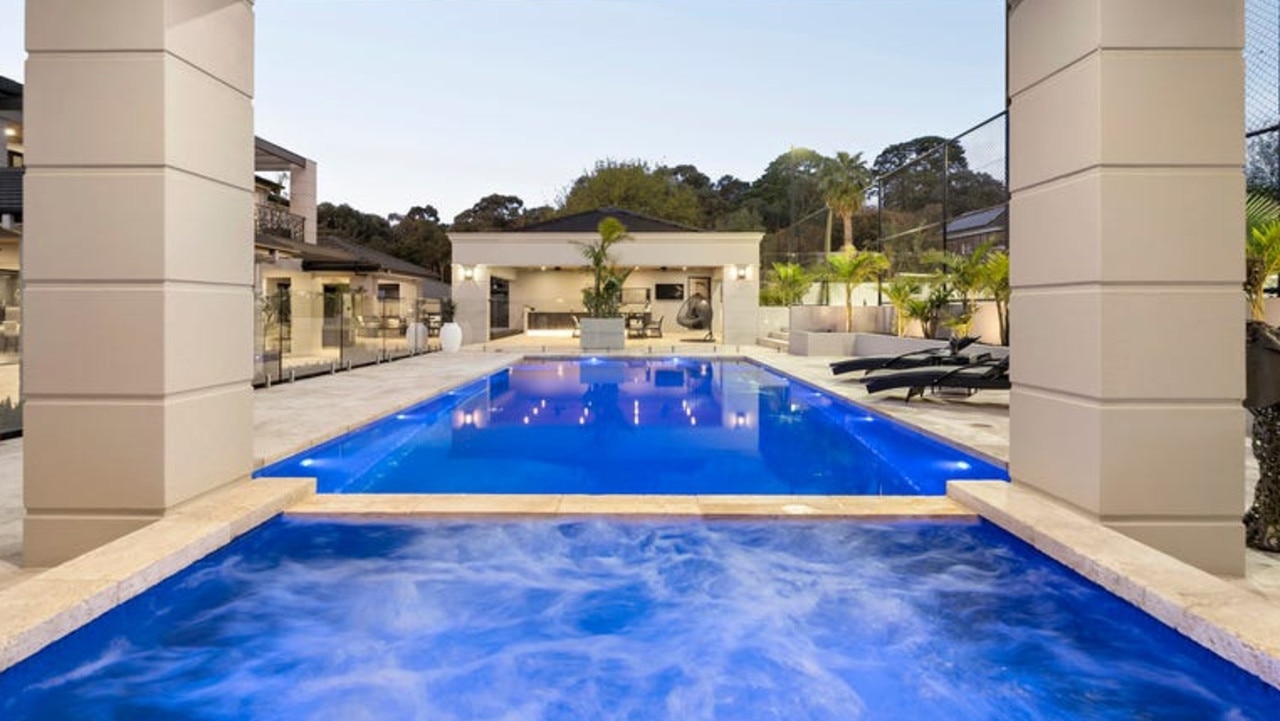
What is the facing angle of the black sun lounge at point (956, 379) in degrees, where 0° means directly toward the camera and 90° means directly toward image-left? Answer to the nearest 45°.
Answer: approximately 90°

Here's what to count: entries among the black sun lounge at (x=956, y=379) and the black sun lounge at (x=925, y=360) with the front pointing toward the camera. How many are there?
0

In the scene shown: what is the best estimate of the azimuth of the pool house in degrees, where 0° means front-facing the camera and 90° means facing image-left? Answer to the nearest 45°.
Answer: approximately 0°

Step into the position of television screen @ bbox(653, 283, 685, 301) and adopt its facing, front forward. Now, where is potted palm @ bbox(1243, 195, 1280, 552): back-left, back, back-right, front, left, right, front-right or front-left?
front

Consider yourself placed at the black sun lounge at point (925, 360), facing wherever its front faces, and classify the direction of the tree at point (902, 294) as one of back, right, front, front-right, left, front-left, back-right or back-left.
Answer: right

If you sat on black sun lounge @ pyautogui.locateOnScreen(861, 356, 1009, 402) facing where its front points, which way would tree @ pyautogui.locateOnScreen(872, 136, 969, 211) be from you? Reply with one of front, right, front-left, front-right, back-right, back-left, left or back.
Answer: right

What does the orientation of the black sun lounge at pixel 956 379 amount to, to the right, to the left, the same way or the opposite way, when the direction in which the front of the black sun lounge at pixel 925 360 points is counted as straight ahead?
the same way

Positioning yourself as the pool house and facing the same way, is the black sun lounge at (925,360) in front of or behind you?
in front

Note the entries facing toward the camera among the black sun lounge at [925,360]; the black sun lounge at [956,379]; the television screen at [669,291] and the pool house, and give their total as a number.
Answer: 2

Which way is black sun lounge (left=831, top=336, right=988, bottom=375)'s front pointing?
to the viewer's left

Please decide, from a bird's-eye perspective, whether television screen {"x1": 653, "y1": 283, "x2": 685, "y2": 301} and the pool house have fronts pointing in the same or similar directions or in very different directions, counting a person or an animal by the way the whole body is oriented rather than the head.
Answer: same or similar directions

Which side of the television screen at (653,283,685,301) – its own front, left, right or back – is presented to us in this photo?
front

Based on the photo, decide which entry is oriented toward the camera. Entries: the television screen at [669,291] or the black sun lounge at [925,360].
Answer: the television screen

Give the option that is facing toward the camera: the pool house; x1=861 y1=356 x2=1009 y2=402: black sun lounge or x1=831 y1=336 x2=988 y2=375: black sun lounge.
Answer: the pool house

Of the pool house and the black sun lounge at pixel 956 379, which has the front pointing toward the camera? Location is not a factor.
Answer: the pool house

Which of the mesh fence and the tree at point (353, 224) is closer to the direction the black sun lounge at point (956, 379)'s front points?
the tree
